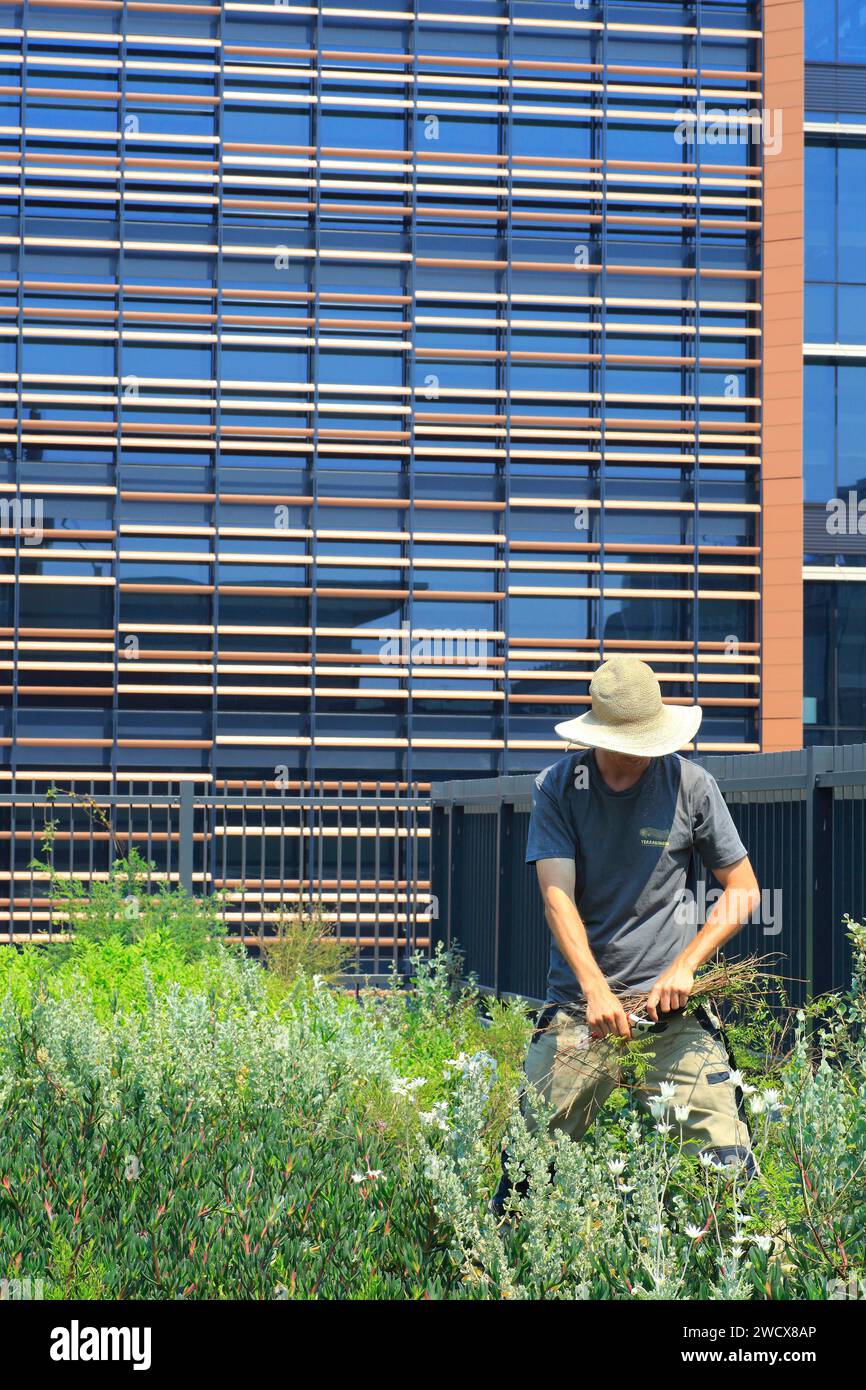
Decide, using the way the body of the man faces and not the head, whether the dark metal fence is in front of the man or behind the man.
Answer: behind

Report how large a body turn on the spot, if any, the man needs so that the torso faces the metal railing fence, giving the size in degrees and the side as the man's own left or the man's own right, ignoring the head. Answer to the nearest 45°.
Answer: approximately 180°

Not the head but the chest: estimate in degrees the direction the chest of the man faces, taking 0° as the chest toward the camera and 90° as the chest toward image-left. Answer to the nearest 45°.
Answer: approximately 0°
